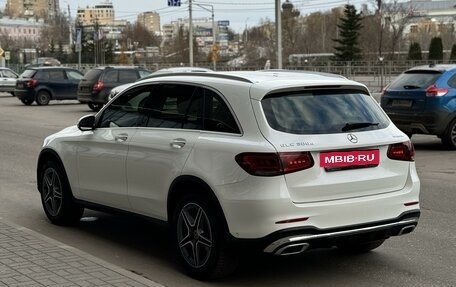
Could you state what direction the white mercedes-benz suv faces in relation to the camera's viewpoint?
facing away from the viewer and to the left of the viewer

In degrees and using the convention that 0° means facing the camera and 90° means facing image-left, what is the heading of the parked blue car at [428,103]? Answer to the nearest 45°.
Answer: approximately 225°

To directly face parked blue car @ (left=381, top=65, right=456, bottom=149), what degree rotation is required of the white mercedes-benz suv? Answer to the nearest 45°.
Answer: approximately 90° to its right

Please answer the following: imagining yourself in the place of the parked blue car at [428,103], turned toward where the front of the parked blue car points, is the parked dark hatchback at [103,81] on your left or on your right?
on your left

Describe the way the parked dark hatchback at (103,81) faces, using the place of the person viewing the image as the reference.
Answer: facing away from the viewer and to the right of the viewer

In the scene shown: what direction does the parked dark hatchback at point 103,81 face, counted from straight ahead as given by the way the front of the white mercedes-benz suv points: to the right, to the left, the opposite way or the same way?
to the right
